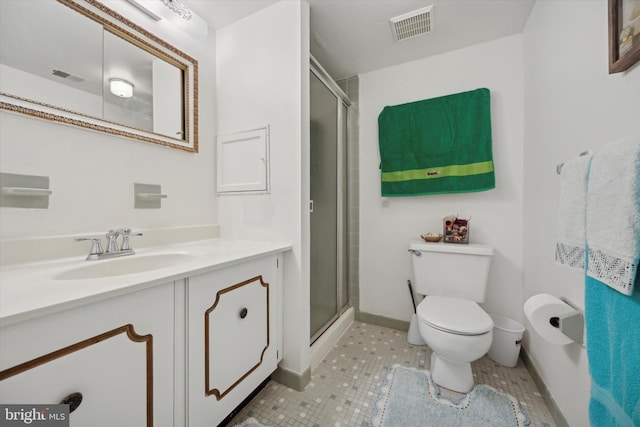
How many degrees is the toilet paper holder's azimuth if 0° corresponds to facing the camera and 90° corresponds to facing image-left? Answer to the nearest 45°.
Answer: approximately 90°

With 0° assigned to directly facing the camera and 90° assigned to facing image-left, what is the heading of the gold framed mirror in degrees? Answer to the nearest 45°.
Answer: approximately 315°

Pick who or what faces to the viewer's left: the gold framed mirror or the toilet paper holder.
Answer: the toilet paper holder

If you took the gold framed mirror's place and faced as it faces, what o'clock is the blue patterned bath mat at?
The blue patterned bath mat is roughly at 12 o'clock from the gold framed mirror.

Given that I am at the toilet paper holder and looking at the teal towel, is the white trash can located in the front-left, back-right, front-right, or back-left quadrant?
back-right

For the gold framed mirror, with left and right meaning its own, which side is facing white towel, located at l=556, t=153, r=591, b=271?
front

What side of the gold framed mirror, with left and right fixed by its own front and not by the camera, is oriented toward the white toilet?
front

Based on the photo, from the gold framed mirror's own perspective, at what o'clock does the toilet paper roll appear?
The toilet paper roll is roughly at 12 o'clock from the gold framed mirror.

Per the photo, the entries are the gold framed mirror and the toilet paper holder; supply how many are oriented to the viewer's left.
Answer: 1

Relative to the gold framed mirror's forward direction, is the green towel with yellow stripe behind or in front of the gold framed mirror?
in front

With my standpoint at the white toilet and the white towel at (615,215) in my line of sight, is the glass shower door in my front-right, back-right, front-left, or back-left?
back-right
